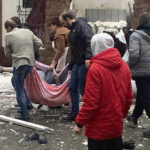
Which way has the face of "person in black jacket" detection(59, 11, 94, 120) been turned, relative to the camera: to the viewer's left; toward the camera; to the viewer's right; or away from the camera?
to the viewer's left

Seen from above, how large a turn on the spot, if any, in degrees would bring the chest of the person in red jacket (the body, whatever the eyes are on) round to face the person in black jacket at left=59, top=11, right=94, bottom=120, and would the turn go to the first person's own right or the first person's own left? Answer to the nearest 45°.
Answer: approximately 45° to the first person's own right

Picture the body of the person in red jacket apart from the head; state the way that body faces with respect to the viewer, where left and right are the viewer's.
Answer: facing away from the viewer and to the left of the viewer

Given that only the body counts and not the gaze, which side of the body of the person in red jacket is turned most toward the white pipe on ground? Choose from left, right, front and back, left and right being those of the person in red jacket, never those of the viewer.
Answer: front
